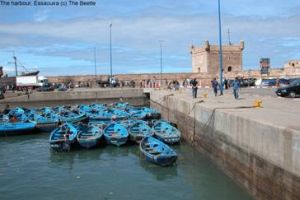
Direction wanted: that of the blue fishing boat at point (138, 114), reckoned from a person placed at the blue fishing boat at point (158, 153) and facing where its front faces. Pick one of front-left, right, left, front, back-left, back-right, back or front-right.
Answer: front

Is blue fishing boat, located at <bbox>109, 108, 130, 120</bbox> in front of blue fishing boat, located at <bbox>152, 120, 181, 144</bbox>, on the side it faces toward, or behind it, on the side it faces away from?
behind

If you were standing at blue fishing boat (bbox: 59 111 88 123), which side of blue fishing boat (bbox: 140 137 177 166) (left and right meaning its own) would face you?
back

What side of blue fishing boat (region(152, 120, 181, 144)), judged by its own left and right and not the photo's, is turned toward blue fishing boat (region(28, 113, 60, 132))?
back

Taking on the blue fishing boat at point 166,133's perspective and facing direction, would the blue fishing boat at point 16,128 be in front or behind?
behind

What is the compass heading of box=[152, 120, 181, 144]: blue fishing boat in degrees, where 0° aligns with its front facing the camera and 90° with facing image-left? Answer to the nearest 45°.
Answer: approximately 315°

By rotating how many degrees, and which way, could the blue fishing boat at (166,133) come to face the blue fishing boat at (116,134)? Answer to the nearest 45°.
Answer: approximately 135° to its right

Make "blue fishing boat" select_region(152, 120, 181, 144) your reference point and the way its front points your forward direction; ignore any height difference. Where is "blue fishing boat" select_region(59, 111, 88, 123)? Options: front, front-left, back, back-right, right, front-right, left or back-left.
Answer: back

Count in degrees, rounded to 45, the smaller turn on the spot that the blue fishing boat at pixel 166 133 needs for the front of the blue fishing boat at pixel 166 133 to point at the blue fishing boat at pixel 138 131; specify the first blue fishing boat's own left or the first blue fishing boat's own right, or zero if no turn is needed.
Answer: approximately 135° to the first blue fishing boat's own right

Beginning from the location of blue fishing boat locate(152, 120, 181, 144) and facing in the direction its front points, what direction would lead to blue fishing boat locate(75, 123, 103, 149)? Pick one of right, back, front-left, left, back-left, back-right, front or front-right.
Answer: back-right

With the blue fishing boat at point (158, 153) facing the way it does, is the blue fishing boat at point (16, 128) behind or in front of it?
behind
